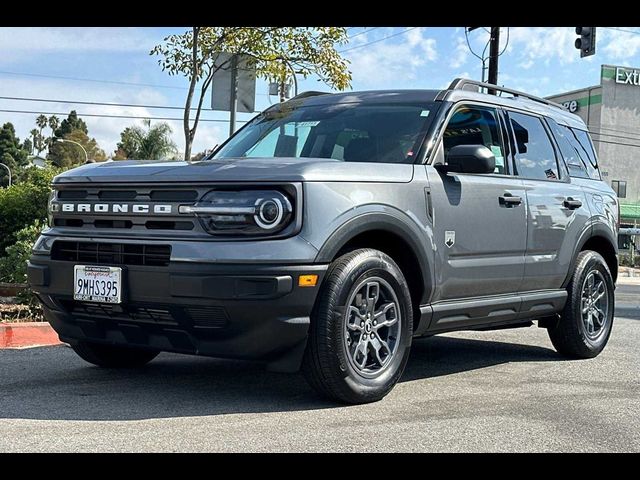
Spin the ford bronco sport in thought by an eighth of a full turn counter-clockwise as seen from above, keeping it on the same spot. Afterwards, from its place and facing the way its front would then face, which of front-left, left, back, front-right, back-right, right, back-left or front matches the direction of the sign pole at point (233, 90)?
back

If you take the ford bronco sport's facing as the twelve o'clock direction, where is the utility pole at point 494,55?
The utility pole is roughly at 5 o'clock from the ford bronco sport.

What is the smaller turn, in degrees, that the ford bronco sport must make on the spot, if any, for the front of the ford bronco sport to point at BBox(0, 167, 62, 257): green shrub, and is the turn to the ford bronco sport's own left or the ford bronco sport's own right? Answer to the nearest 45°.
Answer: approximately 90° to the ford bronco sport's own right

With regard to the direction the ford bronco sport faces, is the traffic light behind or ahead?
behind

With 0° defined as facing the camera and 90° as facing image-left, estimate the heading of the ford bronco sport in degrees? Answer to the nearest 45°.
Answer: approximately 45°

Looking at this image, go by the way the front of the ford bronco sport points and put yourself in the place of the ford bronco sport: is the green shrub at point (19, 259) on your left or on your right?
on your right
